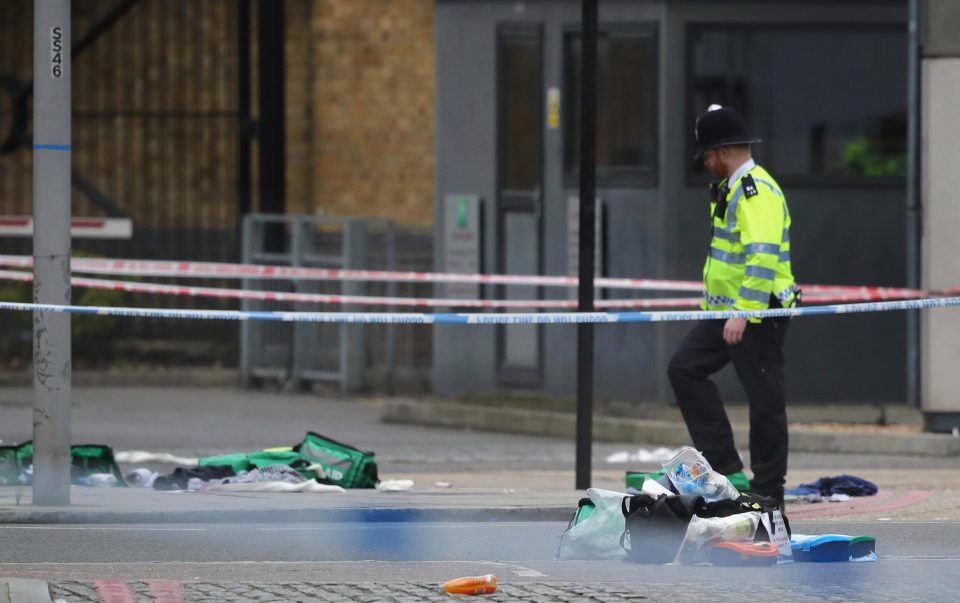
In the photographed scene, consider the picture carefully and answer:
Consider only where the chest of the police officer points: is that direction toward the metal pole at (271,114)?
no

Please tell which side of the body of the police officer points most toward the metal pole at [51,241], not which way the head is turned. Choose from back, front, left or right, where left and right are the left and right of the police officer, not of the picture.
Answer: front

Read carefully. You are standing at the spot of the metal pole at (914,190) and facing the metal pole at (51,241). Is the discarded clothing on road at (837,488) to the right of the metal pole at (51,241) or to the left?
left

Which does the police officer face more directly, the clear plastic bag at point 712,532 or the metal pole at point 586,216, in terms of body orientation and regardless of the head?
the metal pole

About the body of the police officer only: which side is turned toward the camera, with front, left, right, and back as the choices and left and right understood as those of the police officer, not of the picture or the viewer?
left

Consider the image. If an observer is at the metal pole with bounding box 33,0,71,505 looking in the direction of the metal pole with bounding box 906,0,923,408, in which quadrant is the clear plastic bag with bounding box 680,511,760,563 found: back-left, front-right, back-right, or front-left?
front-right

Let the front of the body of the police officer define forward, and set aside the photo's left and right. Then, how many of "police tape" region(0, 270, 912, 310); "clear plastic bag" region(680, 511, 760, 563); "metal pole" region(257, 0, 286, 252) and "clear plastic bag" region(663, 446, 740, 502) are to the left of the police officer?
2

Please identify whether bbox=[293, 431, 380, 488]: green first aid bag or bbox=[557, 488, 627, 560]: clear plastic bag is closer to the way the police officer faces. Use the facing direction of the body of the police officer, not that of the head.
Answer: the green first aid bag

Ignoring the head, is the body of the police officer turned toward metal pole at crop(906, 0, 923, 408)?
no

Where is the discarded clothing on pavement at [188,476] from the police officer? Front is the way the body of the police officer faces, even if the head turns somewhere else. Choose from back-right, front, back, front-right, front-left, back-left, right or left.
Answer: front

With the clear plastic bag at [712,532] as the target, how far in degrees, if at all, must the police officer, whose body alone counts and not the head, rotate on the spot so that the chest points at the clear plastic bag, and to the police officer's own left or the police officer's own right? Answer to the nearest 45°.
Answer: approximately 90° to the police officer's own left
